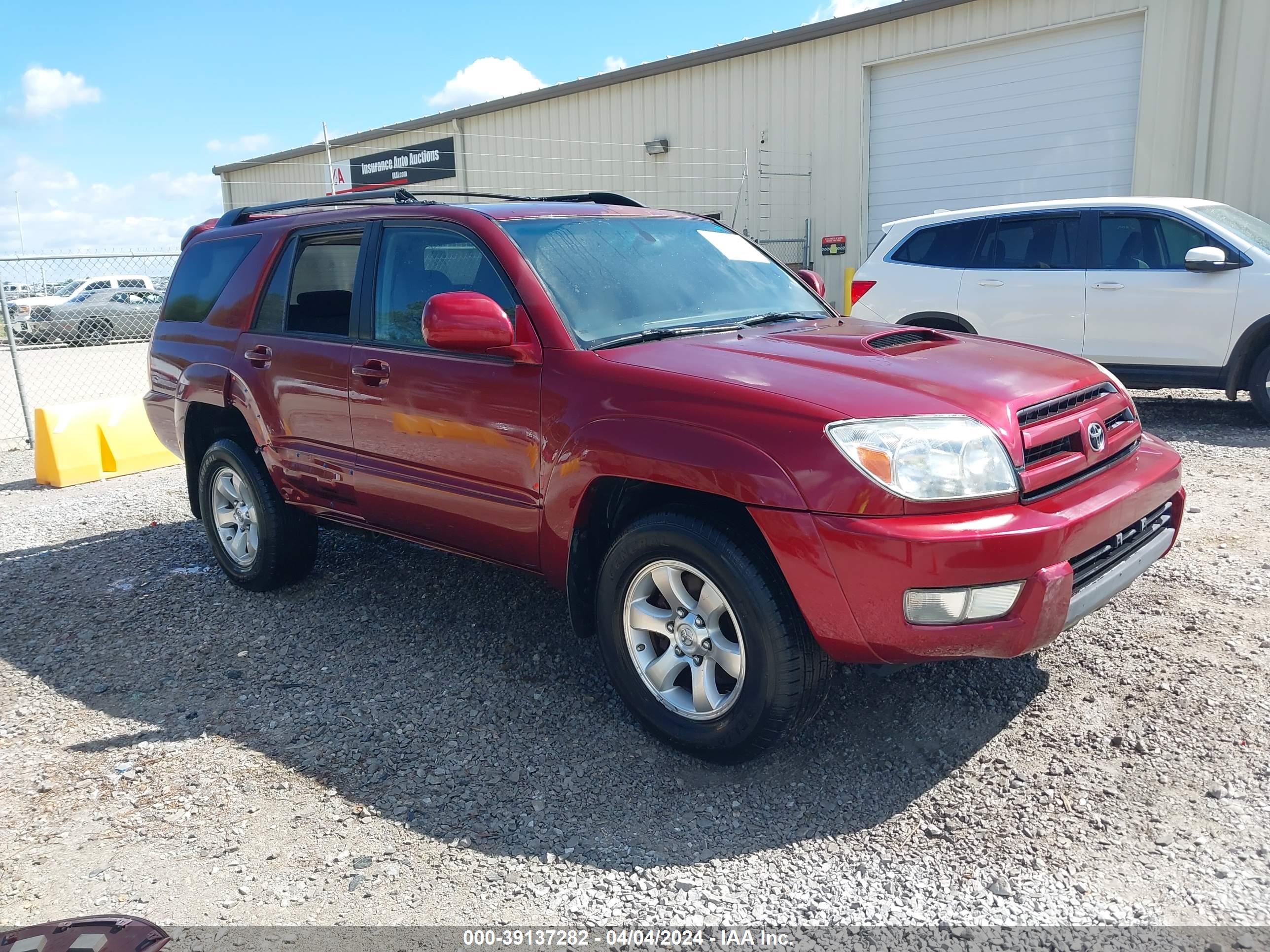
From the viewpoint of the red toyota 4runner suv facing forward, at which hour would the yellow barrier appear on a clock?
The yellow barrier is roughly at 6 o'clock from the red toyota 4runner suv.

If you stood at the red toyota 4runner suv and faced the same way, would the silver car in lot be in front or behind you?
behind

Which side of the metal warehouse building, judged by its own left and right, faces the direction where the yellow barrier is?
front

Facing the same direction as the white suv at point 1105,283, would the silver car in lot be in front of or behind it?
behind

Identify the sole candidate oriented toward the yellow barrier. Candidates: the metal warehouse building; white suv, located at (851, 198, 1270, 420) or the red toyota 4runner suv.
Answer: the metal warehouse building

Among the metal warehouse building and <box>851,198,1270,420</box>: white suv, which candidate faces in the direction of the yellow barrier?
the metal warehouse building

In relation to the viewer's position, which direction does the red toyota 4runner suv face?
facing the viewer and to the right of the viewer

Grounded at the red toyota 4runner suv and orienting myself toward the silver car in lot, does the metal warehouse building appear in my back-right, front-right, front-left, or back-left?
front-right

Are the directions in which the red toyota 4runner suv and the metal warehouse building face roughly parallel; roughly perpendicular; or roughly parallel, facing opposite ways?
roughly perpendicular

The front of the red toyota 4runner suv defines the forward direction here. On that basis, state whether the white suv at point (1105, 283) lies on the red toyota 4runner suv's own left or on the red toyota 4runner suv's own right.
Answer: on the red toyota 4runner suv's own left

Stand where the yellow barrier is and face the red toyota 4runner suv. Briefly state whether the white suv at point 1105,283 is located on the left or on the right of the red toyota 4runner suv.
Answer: left

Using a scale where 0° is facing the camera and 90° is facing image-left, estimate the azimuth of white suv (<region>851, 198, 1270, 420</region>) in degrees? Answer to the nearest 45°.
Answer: approximately 270°

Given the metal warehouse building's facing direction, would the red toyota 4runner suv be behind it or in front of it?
in front

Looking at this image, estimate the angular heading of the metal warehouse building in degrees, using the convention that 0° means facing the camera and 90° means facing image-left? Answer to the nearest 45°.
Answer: approximately 45°

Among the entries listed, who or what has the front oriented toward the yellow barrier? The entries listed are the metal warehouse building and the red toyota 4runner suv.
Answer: the metal warehouse building

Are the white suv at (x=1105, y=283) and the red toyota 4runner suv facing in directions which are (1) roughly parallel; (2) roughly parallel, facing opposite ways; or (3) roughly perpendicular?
roughly parallel

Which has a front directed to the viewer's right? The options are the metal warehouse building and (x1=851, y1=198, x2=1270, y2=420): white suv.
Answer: the white suv
